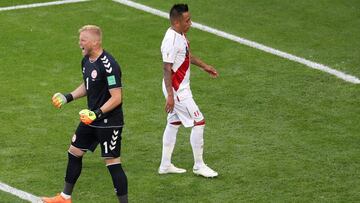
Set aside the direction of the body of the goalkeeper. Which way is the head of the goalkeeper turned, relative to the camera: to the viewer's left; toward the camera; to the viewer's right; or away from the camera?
to the viewer's left

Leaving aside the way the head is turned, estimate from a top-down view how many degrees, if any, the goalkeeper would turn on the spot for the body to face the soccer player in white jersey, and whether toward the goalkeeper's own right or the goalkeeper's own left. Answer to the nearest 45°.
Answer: approximately 180°

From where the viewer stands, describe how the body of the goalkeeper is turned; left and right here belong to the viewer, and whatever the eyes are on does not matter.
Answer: facing the viewer and to the left of the viewer
